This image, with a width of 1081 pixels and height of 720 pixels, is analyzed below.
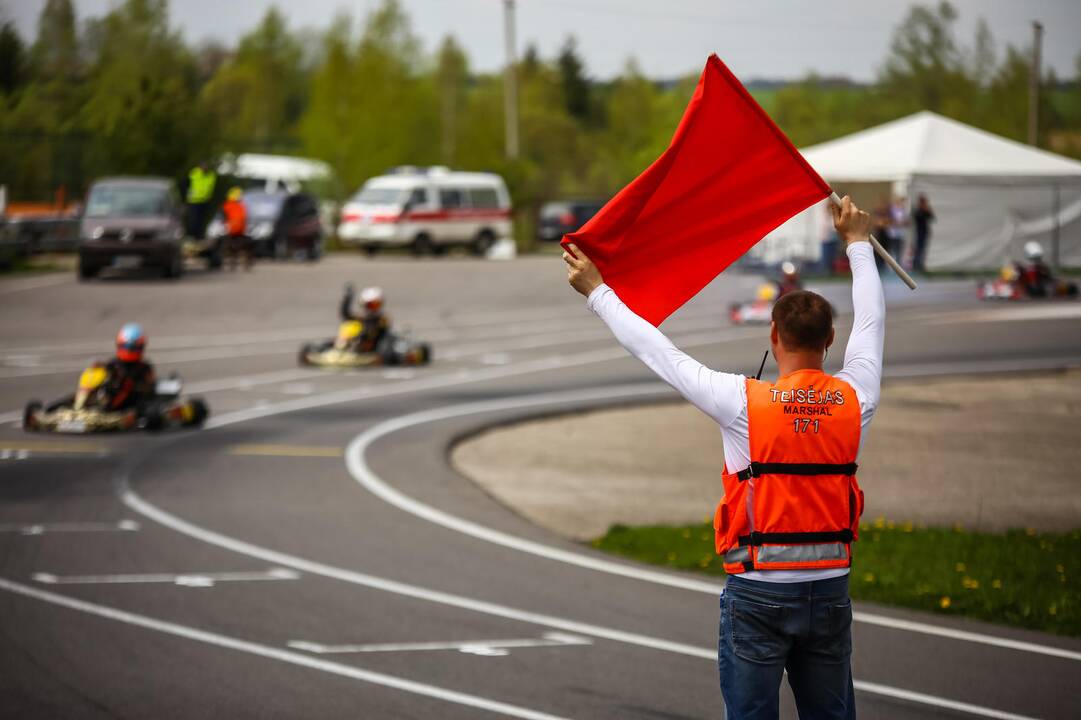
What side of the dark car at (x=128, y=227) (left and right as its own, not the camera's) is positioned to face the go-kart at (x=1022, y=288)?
left

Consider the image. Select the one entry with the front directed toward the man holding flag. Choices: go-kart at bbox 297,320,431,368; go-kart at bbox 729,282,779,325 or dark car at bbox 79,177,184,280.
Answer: the dark car

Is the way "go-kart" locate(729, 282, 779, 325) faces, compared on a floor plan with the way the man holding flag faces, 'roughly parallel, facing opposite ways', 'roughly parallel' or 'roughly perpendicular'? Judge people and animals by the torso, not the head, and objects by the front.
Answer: roughly perpendicular

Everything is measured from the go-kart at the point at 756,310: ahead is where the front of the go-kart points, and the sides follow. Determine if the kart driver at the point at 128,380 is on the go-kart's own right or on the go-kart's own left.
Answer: on the go-kart's own left

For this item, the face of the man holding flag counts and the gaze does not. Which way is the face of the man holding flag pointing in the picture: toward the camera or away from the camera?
away from the camera

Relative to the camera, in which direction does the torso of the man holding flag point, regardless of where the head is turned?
away from the camera

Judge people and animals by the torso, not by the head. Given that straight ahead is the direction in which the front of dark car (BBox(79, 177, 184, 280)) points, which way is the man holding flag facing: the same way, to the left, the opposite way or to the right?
the opposite way

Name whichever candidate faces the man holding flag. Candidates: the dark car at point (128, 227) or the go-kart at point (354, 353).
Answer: the dark car

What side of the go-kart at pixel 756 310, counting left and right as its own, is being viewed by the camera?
left

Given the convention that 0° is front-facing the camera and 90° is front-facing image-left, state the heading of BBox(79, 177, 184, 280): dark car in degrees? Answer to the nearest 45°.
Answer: approximately 0°

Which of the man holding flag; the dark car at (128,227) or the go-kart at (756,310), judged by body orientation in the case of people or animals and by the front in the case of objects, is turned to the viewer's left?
the go-kart
